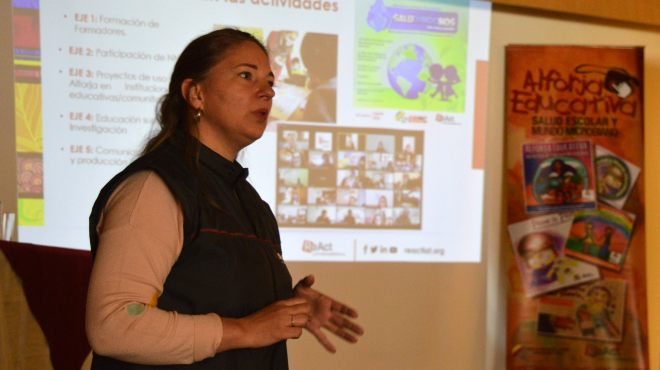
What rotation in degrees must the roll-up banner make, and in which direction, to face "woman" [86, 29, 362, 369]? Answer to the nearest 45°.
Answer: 0° — it already faces them

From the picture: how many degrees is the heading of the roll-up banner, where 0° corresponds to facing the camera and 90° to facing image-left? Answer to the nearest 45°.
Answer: approximately 0°
